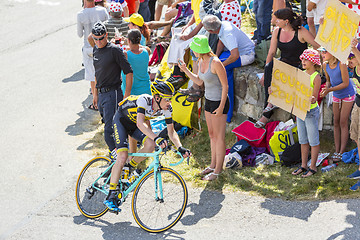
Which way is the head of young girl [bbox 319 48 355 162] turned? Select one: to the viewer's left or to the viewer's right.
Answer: to the viewer's left

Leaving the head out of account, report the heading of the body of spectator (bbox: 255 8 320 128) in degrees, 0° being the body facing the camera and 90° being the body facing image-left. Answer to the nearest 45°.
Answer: approximately 45°

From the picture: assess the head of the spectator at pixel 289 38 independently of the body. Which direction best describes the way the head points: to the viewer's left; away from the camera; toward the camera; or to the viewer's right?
to the viewer's left

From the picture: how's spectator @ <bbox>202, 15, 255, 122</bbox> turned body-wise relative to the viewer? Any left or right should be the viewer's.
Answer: facing to the left of the viewer
